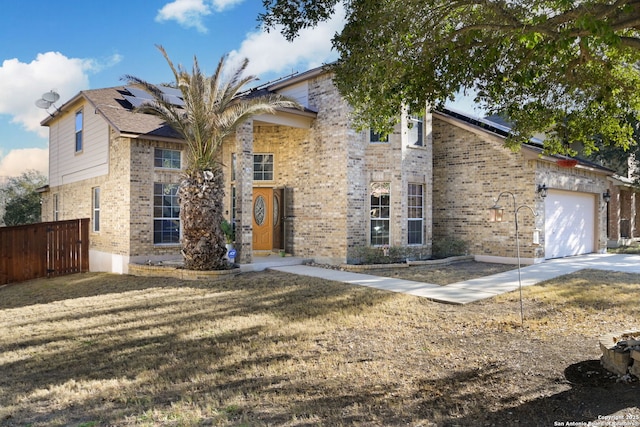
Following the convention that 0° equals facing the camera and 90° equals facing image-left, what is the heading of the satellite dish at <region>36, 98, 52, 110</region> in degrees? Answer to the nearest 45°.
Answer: approximately 45°

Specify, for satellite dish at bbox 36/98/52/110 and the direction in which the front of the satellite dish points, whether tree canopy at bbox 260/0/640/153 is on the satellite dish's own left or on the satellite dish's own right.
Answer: on the satellite dish's own left

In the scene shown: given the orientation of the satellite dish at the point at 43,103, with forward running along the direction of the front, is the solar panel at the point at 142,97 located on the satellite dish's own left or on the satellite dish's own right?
on the satellite dish's own left

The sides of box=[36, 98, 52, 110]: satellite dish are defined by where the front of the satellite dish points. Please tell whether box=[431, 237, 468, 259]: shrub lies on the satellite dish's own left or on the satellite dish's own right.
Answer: on the satellite dish's own left

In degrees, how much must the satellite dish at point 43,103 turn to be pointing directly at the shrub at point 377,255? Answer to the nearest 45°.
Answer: approximately 90° to its left

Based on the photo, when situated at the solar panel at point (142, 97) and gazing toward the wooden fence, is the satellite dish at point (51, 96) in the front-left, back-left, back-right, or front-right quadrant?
front-right

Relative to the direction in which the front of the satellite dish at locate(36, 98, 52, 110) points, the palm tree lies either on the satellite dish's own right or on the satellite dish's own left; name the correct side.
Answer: on the satellite dish's own left

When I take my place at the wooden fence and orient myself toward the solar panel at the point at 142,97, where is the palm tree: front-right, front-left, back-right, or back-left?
front-right
